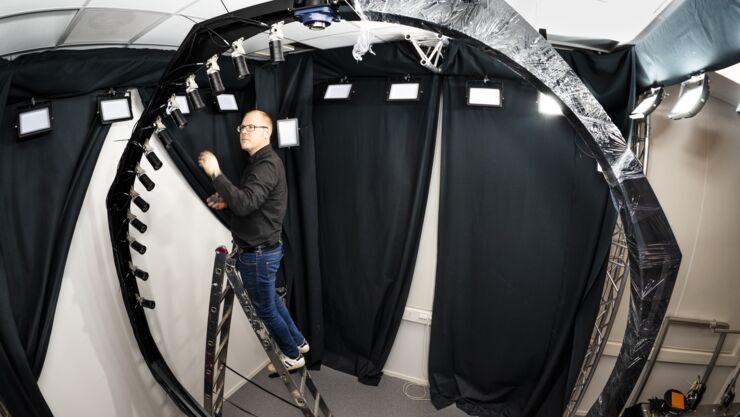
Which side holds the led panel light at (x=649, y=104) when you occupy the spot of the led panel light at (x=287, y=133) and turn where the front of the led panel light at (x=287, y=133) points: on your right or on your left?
on your left

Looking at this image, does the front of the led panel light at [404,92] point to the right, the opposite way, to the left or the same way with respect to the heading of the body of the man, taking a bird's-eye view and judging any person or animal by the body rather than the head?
to the left

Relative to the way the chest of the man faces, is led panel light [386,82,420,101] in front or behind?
behind

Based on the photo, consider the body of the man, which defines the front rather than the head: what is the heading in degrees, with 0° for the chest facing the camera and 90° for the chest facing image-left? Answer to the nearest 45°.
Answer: approximately 90°

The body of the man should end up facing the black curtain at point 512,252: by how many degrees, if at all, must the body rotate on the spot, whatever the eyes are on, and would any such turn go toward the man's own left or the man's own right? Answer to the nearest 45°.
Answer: approximately 180°
